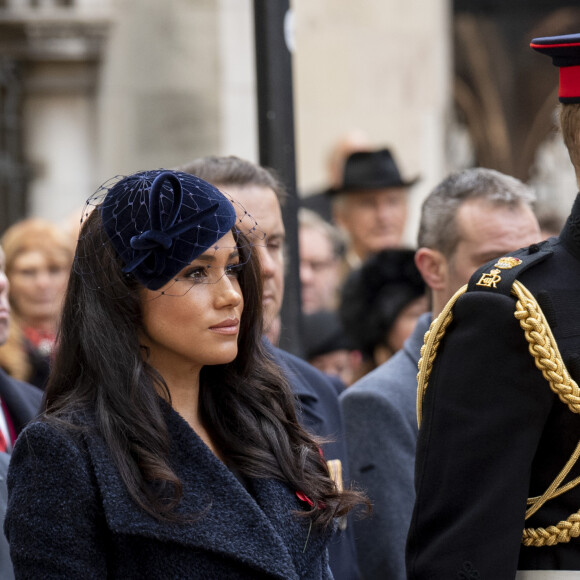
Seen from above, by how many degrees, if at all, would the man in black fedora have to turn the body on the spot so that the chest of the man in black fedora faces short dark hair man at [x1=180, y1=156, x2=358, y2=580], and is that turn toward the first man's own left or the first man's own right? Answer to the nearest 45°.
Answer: approximately 45° to the first man's own right

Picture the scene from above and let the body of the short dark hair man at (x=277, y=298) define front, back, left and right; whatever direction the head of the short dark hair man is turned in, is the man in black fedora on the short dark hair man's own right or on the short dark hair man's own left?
on the short dark hair man's own left

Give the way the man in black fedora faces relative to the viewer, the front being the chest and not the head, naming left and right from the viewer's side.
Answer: facing the viewer and to the right of the viewer

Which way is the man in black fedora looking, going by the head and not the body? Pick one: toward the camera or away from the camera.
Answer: toward the camera

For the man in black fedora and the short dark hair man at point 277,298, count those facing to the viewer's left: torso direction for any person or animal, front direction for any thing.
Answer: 0
